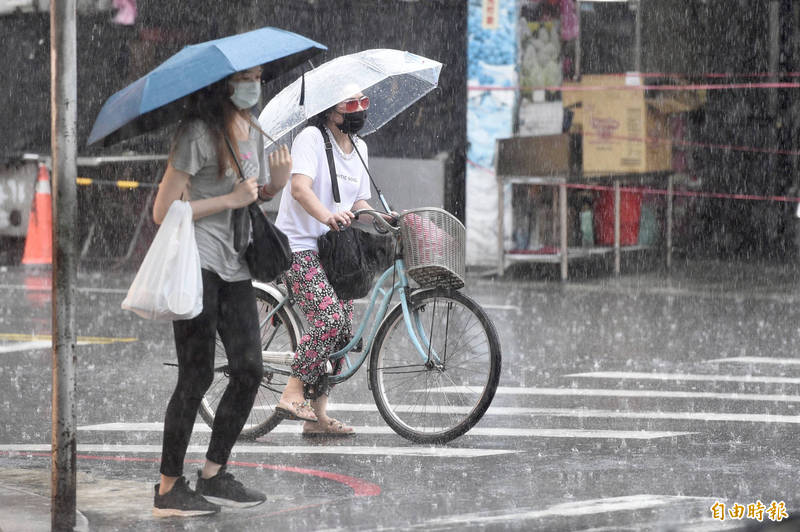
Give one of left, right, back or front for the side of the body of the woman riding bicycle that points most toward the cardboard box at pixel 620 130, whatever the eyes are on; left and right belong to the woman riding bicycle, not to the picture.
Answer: left

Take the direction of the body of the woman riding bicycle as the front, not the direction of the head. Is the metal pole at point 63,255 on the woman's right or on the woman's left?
on the woman's right

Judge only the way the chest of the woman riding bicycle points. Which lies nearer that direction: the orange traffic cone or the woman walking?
the woman walking

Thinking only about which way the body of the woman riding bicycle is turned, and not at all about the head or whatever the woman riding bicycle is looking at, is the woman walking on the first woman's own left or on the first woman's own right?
on the first woman's own right

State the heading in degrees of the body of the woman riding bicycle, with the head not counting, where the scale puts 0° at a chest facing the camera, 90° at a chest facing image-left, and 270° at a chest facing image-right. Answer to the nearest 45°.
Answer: approximately 315°

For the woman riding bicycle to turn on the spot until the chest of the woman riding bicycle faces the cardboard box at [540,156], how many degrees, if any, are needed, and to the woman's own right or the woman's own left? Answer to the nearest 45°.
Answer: approximately 135° to the woman's own left
